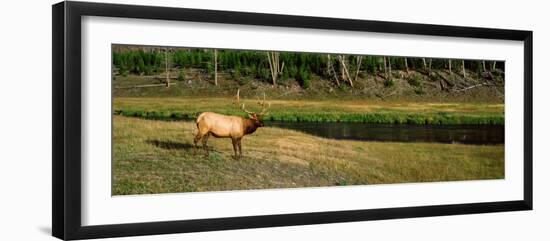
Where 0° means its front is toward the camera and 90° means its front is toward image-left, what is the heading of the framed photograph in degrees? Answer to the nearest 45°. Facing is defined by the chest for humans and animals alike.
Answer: approximately 315°
